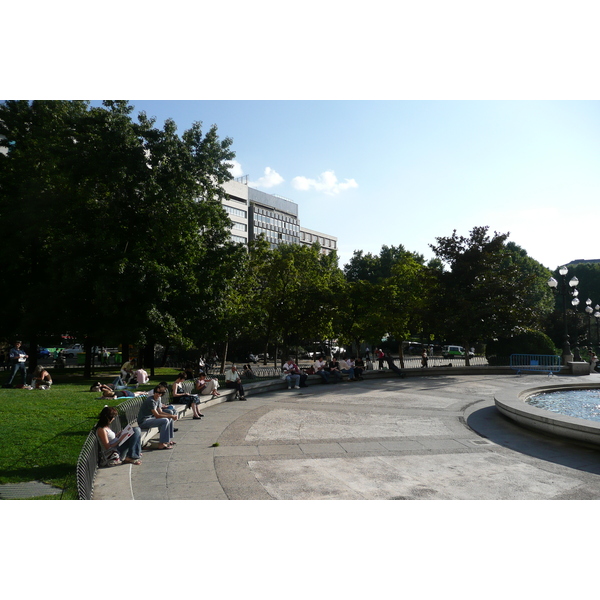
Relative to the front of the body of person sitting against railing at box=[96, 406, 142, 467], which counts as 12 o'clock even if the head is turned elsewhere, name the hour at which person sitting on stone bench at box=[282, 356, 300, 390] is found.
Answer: person sitting on stone bench at box=[282, 356, 300, 390] is roughly at 10 o'clock from person sitting against railing at box=[96, 406, 142, 467].

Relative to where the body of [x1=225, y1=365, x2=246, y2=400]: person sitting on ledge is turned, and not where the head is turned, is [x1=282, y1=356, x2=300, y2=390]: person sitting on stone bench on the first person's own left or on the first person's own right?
on the first person's own left

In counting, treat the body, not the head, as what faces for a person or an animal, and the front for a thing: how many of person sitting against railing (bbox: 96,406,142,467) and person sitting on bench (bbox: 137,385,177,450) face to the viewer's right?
2

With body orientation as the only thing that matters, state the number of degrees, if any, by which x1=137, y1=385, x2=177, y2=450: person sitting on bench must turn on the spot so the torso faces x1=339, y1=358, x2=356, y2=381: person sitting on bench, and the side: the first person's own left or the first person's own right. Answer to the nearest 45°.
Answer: approximately 45° to the first person's own left

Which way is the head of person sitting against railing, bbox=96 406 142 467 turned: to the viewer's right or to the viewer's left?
to the viewer's right

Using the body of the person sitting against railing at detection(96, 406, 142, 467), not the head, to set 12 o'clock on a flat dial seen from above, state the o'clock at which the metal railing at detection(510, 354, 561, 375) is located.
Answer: The metal railing is roughly at 11 o'clock from the person sitting against railing.

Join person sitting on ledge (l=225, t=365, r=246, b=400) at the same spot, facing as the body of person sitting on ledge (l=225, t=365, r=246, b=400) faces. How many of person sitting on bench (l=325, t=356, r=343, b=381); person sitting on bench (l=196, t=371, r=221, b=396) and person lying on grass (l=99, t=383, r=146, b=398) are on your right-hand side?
2

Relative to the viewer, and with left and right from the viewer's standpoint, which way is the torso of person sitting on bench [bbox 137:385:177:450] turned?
facing to the right of the viewer

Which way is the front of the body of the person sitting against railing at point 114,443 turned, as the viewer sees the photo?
to the viewer's right

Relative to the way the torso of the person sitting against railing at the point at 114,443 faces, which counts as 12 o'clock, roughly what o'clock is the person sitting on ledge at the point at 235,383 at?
the person sitting on ledge at the point at 235,383 is roughly at 10 o'clock from the person sitting against railing at the point at 114,443.

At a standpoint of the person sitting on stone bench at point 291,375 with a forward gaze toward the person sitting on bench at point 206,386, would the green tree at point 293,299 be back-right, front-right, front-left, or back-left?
back-right
